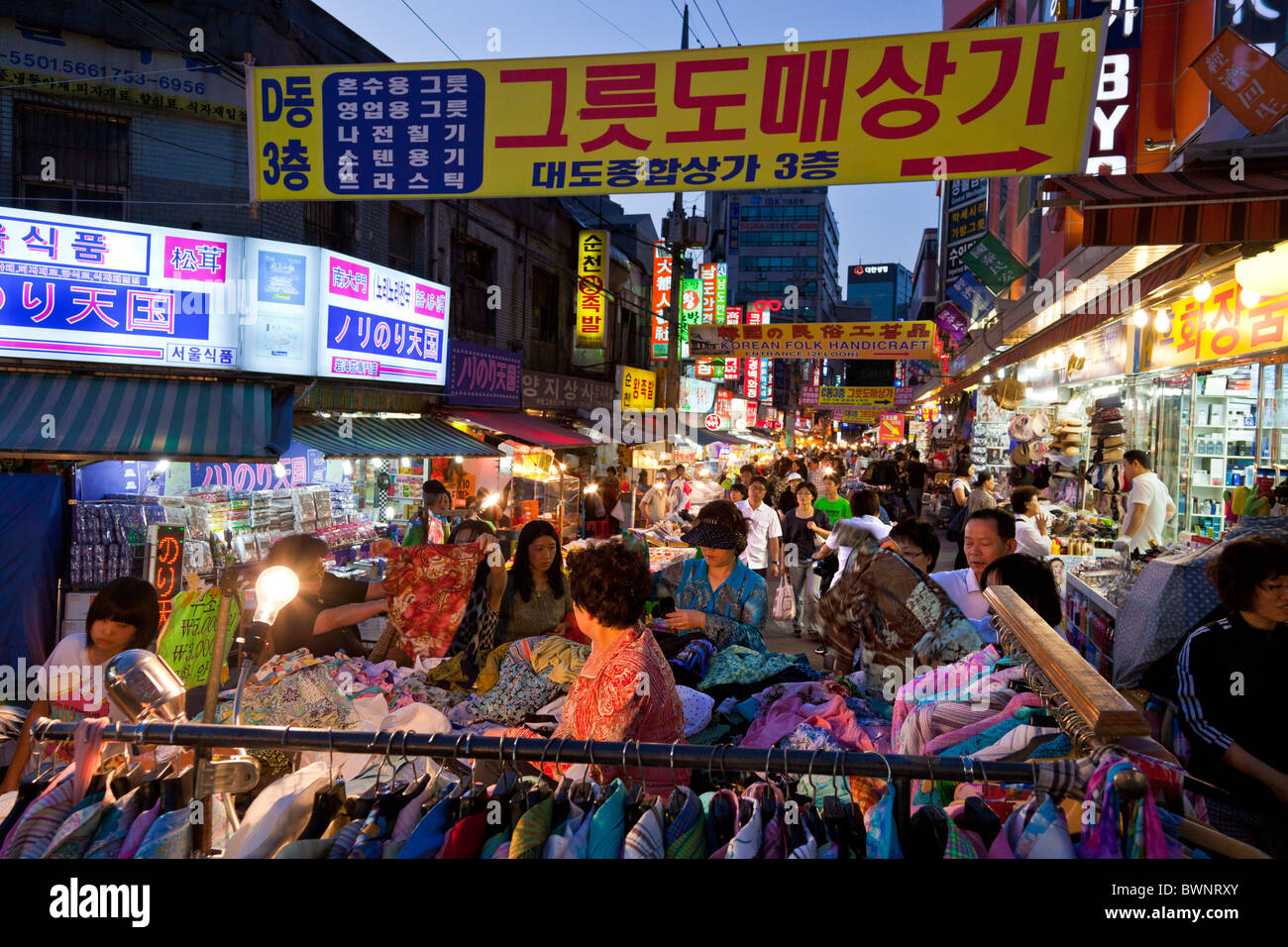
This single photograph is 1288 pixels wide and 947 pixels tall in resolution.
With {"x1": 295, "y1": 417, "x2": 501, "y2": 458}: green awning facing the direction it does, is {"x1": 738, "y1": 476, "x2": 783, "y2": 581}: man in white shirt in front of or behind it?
in front

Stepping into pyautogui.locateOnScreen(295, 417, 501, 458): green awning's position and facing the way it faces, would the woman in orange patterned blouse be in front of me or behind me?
in front

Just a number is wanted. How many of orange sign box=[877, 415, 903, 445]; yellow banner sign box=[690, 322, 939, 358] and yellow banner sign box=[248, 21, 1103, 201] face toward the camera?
3

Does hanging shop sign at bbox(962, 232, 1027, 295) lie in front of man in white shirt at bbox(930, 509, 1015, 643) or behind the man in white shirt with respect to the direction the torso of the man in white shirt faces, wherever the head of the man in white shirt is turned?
behind

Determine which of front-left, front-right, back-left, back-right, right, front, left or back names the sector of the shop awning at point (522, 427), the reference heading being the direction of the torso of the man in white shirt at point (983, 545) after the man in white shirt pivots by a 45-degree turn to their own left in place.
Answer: back-right

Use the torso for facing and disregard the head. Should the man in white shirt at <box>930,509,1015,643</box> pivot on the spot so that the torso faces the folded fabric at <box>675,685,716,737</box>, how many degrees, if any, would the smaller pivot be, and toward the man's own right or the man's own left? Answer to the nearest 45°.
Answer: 0° — they already face it

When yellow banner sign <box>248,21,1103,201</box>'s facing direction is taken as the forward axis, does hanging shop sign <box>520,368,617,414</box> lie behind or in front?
behind

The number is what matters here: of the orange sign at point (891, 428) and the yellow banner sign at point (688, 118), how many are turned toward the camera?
2

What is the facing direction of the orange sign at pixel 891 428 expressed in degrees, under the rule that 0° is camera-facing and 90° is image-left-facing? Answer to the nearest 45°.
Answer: approximately 0°

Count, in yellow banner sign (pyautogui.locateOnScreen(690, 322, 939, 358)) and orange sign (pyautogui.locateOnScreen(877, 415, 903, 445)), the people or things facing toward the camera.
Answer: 2
